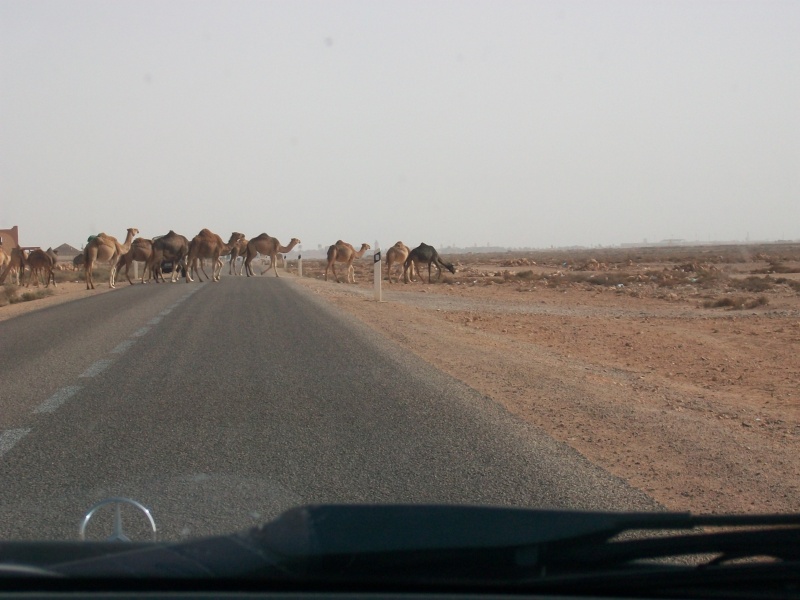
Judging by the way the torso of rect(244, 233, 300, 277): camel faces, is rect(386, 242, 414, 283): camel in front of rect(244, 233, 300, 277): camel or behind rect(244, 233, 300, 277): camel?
in front

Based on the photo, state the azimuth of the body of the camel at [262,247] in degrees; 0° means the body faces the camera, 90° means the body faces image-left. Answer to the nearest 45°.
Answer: approximately 270°

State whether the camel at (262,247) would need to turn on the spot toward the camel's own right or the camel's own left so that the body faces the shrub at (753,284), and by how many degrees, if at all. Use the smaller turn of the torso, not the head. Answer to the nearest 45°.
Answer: approximately 45° to the camel's own right

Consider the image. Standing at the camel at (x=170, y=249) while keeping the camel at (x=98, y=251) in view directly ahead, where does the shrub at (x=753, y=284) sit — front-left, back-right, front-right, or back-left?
back-left

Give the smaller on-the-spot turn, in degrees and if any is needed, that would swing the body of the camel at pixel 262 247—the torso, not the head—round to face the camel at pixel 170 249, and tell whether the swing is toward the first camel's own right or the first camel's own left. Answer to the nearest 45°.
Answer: approximately 135° to the first camel's own right

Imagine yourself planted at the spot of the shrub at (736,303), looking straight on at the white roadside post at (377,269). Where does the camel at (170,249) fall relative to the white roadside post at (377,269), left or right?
right

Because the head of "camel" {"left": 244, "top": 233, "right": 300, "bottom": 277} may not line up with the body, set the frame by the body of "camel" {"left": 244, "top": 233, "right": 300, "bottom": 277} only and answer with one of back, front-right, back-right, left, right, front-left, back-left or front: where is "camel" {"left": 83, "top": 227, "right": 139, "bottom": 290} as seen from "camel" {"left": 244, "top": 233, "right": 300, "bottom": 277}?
back-right
